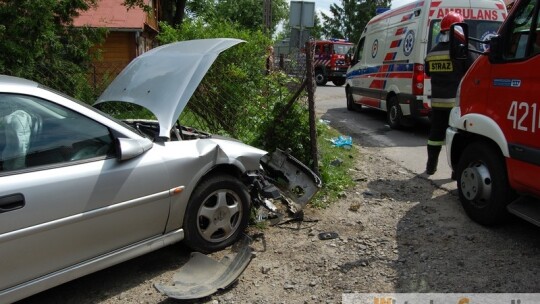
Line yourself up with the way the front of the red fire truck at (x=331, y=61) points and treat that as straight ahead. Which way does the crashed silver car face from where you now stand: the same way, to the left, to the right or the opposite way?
to the left

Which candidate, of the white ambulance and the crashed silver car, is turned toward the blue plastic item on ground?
the crashed silver car

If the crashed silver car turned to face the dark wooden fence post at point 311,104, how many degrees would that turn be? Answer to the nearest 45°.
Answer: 0° — it already faces it

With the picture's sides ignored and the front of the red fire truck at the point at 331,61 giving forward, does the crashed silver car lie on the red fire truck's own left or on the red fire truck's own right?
on the red fire truck's own right

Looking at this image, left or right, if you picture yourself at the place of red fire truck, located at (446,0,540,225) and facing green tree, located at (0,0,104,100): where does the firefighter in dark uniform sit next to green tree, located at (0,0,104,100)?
right

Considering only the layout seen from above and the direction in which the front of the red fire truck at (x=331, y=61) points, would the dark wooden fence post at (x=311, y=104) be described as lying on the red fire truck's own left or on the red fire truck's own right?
on the red fire truck's own right

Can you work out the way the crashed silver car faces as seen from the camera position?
facing away from the viewer and to the right of the viewer

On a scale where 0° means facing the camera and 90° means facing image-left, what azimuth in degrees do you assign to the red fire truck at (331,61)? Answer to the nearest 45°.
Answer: approximately 315°

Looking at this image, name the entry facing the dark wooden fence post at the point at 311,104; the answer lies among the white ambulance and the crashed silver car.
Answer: the crashed silver car
